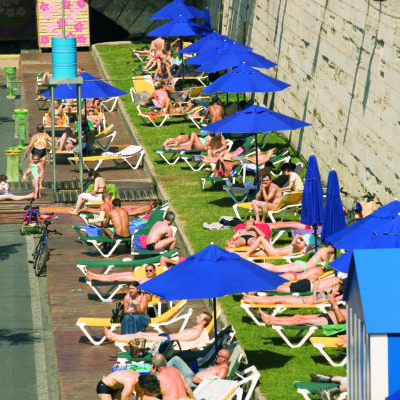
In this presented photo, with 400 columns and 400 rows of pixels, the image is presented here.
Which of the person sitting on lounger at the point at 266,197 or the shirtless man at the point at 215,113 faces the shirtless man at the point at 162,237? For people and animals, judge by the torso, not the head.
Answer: the person sitting on lounger

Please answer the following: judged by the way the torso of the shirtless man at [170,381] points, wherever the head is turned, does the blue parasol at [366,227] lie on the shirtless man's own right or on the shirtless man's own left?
on the shirtless man's own right

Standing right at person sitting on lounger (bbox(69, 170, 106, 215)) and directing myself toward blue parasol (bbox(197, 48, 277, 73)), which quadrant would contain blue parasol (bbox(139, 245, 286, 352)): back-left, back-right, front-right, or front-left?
back-right

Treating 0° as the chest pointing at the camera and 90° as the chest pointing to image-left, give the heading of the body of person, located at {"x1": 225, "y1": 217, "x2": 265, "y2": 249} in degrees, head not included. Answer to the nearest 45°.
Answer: approximately 45°

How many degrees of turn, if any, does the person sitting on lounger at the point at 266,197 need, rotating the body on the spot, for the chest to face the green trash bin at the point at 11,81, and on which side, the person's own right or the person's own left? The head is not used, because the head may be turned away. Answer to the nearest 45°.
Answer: approximately 90° to the person's own right

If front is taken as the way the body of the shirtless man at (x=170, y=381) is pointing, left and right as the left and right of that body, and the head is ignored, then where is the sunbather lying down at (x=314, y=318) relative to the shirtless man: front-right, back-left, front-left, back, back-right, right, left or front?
right

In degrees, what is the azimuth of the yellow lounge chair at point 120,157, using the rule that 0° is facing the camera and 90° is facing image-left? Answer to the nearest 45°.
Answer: approximately 90°

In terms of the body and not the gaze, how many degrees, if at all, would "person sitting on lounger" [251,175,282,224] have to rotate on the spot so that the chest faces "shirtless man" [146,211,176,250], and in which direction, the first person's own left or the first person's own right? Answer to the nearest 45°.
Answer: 0° — they already face them
